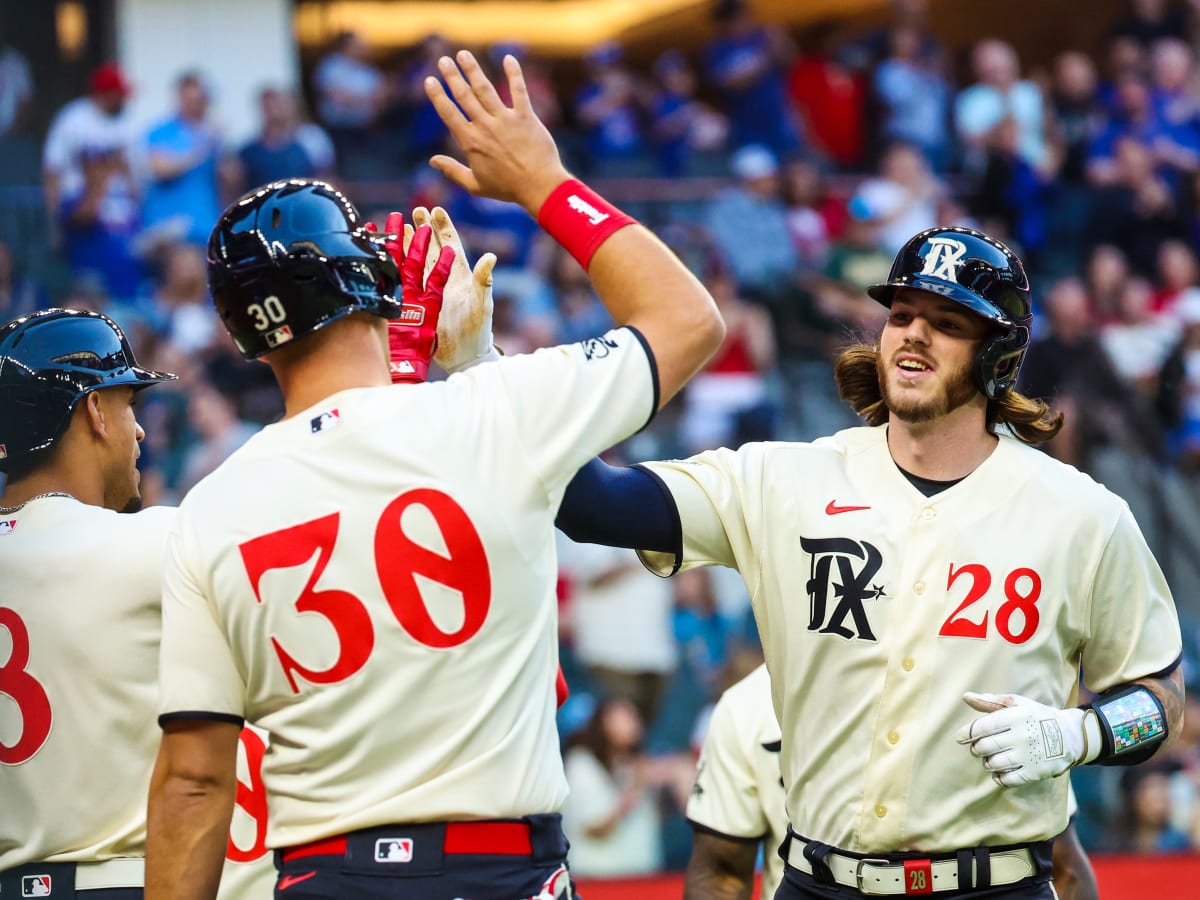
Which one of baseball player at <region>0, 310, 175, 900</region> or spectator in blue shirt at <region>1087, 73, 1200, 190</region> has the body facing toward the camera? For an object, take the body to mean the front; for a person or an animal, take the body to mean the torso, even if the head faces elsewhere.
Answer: the spectator in blue shirt

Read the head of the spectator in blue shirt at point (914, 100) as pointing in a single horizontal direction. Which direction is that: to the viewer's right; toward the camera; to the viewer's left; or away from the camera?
toward the camera

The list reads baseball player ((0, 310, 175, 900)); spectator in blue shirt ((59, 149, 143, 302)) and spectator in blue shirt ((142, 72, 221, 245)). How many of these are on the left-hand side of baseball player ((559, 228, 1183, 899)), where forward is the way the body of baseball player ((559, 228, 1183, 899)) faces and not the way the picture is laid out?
0

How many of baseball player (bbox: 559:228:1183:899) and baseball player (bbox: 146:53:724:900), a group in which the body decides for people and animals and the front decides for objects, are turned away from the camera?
1

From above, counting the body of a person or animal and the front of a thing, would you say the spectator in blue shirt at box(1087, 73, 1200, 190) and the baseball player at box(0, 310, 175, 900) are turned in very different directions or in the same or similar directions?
very different directions

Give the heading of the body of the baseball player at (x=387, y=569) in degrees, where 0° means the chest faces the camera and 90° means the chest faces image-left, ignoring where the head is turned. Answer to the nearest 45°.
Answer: approximately 180°

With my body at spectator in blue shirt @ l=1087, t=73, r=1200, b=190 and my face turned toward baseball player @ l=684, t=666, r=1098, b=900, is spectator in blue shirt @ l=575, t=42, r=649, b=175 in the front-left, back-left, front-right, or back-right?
front-right

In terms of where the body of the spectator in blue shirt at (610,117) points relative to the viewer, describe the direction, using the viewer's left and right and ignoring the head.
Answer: facing the viewer

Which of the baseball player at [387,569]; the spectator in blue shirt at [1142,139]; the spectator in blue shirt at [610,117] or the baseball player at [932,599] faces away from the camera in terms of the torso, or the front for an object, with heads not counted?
the baseball player at [387,569]

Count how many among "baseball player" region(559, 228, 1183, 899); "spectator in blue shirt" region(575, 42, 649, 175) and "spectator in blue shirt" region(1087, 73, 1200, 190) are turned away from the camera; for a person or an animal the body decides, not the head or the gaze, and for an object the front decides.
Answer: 0

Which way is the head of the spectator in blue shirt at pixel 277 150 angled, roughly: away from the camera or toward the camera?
toward the camera

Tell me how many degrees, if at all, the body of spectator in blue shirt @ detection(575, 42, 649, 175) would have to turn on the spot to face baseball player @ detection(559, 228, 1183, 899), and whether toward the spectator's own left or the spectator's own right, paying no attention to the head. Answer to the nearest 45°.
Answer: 0° — they already face them

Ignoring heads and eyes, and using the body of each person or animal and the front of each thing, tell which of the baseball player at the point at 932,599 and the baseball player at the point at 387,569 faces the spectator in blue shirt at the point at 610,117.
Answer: the baseball player at the point at 387,569

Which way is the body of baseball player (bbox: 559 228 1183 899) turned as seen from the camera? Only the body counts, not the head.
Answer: toward the camera

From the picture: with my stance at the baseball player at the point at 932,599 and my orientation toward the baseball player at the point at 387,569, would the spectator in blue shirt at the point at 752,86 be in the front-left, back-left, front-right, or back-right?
back-right

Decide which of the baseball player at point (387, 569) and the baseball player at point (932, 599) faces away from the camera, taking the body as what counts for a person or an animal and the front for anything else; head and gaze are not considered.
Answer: the baseball player at point (387, 569)

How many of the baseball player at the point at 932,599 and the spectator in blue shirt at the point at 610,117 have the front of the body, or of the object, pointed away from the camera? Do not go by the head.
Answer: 0

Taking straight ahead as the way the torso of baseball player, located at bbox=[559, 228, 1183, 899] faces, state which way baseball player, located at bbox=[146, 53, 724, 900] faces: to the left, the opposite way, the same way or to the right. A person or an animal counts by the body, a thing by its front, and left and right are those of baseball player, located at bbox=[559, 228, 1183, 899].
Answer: the opposite way

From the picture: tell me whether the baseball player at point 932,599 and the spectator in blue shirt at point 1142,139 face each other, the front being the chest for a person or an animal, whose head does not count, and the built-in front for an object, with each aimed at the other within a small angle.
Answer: no

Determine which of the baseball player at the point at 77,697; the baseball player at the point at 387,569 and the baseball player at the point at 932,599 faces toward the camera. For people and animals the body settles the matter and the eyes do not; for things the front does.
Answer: the baseball player at the point at 932,599

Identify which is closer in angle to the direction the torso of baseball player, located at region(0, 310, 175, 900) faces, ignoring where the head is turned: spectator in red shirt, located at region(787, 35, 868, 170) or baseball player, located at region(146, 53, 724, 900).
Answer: the spectator in red shirt
